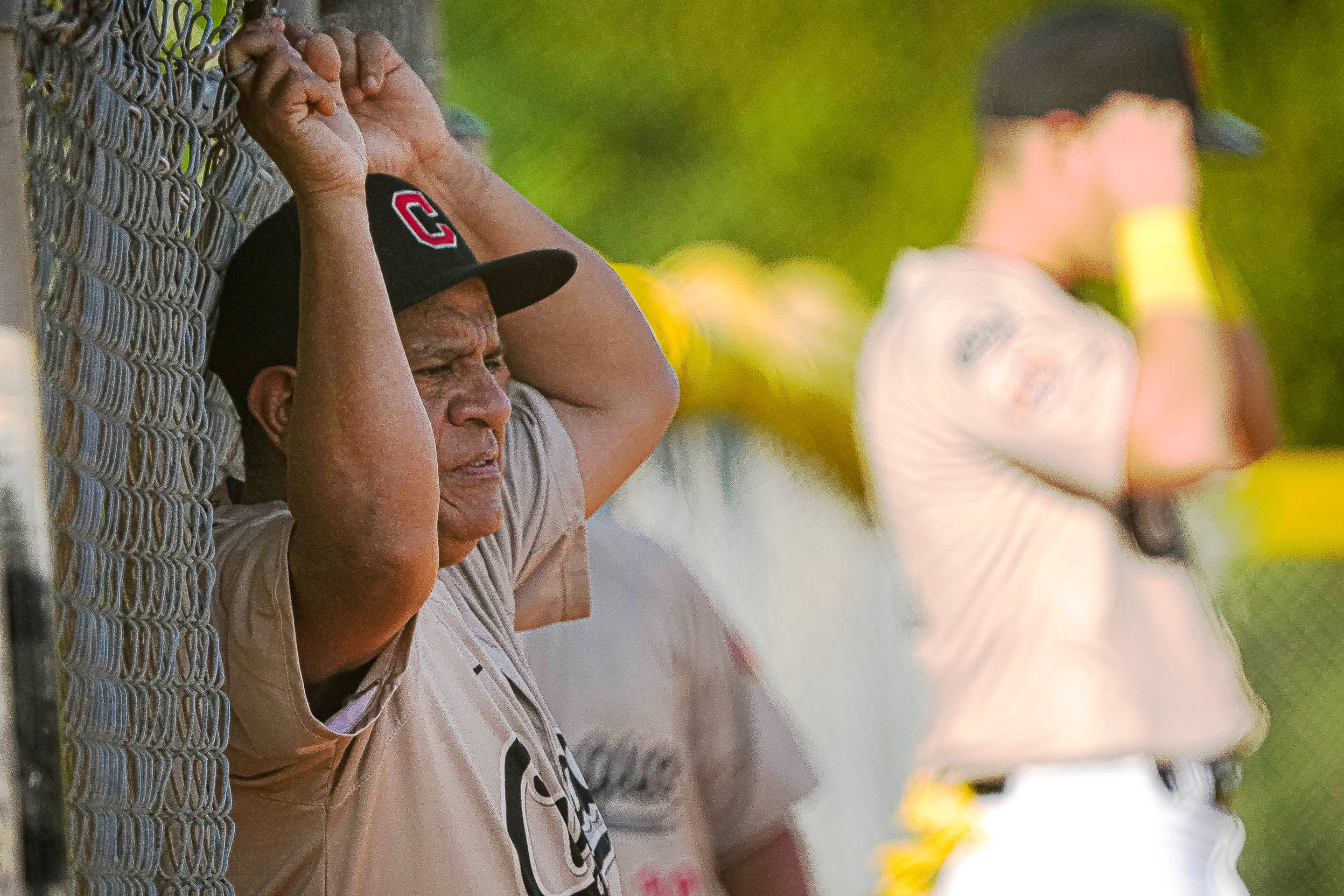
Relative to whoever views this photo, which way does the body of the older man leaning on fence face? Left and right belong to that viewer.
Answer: facing the viewer and to the right of the viewer

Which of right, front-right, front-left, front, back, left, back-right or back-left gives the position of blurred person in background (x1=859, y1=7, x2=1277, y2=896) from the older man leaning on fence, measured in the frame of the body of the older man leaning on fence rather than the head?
left

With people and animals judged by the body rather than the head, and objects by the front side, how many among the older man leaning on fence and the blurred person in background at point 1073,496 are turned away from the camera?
0

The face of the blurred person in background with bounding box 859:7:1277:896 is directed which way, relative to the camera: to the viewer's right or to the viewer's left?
to the viewer's right

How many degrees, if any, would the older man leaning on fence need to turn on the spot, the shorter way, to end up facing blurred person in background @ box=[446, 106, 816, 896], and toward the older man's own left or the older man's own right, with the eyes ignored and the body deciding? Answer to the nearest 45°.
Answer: approximately 90° to the older man's own left

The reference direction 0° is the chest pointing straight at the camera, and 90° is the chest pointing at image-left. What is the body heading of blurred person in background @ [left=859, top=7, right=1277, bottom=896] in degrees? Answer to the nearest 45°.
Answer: approximately 270°
